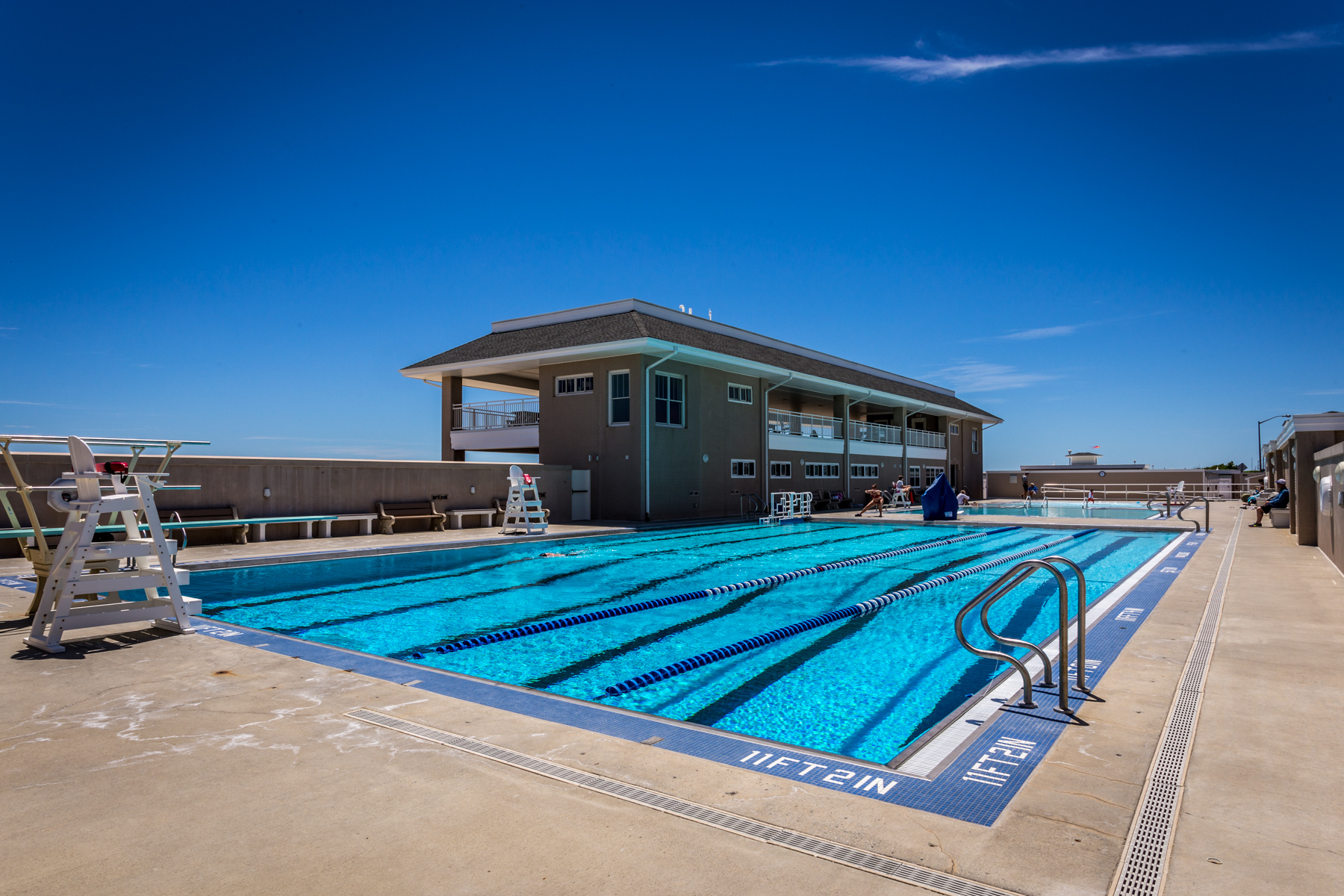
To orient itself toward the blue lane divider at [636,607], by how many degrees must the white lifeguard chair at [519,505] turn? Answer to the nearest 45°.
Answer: approximately 45° to its right

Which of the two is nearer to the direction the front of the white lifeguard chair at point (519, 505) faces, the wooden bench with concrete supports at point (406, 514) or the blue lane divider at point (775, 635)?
the blue lane divider

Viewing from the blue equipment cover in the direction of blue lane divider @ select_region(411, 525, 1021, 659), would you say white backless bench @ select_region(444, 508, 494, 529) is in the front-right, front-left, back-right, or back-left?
front-right

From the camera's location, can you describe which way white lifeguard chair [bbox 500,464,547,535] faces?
facing the viewer and to the right of the viewer

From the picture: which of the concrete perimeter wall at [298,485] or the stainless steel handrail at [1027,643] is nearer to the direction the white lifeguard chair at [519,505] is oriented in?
the stainless steel handrail

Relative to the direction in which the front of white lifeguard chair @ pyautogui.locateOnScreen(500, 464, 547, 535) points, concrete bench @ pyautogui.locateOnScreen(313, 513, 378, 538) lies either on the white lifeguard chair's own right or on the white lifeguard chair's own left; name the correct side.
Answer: on the white lifeguard chair's own right

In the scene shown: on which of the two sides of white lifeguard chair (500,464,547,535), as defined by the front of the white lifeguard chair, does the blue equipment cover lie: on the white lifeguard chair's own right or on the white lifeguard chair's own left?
on the white lifeguard chair's own left

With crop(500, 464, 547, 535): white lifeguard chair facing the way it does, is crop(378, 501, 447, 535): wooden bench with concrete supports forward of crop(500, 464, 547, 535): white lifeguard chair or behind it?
behind

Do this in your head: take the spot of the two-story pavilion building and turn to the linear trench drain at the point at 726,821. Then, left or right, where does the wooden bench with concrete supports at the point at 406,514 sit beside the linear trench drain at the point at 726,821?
right

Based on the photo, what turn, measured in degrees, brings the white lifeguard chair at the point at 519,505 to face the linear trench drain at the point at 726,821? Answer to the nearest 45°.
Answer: approximately 45° to its right

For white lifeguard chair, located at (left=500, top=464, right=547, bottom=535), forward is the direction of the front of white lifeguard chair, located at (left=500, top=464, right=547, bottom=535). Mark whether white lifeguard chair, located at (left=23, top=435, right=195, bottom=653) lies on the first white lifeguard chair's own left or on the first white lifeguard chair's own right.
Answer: on the first white lifeguard chair's own right

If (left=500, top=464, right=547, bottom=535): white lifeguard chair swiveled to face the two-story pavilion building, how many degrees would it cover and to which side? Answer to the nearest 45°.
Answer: approximately 90° to its left
